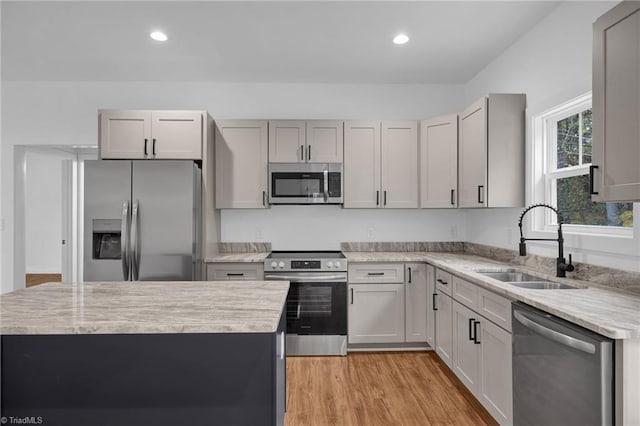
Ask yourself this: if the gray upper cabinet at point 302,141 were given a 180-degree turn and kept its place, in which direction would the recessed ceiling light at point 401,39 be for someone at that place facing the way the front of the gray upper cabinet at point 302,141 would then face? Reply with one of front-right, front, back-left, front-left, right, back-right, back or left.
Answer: back-right

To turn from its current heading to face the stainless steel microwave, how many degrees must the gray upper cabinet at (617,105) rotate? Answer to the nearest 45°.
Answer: approximately 45° to its right

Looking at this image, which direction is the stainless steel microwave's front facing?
toward the camera

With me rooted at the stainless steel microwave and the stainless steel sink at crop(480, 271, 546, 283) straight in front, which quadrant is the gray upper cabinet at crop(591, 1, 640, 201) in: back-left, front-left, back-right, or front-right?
front-right

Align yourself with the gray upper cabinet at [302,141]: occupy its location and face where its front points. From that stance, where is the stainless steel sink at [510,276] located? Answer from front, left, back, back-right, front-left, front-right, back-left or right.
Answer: front-left

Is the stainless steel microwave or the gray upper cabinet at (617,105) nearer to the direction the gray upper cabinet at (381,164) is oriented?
the gray upper cabinet

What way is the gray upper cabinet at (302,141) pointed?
toward the camera

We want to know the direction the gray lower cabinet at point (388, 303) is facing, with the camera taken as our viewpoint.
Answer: facing the viewer

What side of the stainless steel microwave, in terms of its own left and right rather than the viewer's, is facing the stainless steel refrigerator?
right

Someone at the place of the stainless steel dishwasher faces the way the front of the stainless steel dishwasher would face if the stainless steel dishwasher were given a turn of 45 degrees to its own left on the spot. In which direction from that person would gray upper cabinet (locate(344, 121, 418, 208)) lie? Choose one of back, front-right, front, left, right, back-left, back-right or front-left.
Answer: back-right

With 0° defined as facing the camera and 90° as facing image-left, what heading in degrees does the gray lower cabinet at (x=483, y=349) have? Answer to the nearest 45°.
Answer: approximately 45°

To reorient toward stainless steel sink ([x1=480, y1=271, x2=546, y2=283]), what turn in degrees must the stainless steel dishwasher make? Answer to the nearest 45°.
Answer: approximately 135° to its right

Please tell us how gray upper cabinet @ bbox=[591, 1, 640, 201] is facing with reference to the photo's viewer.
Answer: facing the viewer and to the left of the viewer
